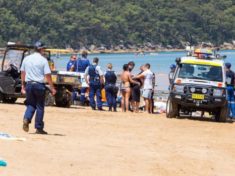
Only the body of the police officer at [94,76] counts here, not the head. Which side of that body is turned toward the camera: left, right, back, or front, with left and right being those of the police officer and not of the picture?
back

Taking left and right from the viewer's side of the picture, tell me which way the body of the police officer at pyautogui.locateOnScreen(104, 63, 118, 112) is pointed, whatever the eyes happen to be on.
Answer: facing away from the viewer

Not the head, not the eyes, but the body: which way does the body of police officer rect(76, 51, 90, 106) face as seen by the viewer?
away from the camera

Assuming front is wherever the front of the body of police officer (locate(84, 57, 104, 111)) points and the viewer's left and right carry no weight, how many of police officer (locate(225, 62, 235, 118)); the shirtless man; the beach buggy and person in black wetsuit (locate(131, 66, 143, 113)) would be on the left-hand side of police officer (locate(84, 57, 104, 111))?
1

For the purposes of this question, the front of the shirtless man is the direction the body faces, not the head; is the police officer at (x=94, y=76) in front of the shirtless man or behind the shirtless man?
behind

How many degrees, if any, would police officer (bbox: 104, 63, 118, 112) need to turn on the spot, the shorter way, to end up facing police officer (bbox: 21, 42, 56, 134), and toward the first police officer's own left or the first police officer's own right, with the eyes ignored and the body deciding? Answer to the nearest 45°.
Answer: approximately 180°

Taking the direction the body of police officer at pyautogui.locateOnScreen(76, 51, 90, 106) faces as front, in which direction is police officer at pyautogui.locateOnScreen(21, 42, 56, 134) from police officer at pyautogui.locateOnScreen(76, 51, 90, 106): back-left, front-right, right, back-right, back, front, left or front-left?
back
